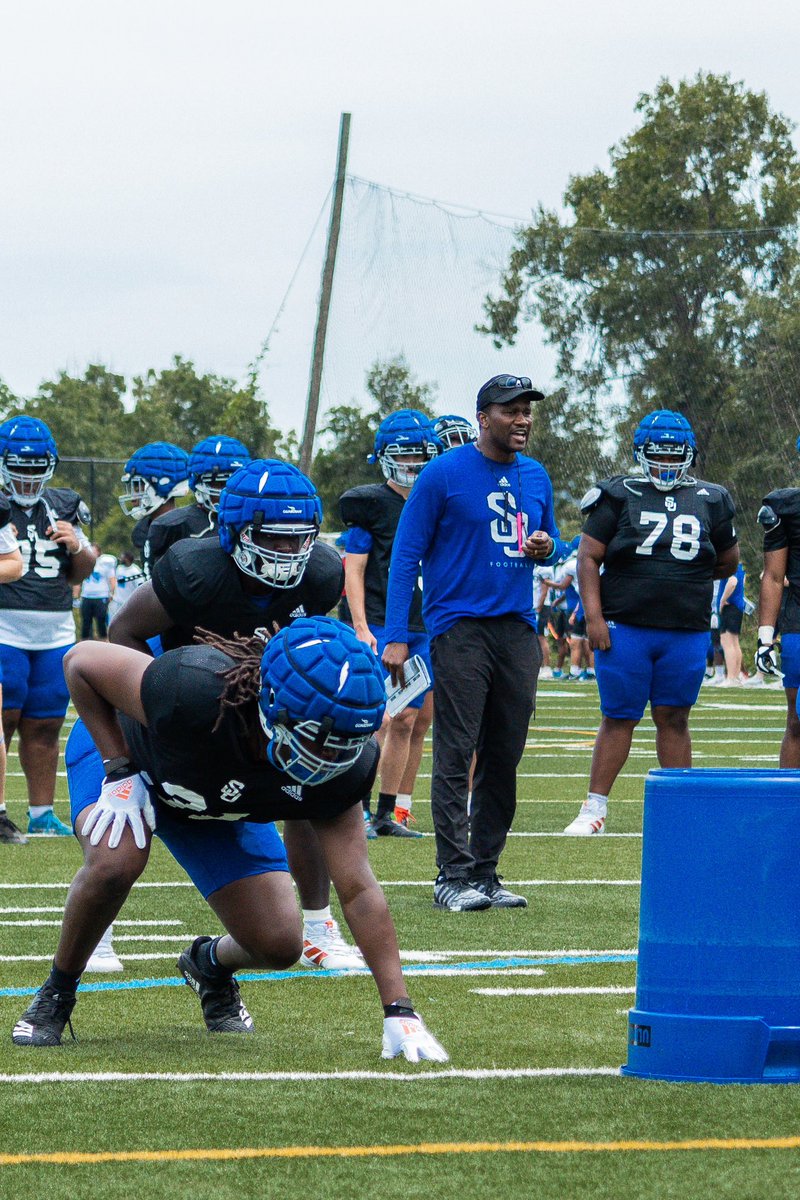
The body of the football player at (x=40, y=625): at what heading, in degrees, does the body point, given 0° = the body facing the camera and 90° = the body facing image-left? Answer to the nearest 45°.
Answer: approximately 0°

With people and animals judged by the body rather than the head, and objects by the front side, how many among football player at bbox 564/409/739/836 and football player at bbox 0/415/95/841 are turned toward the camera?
2

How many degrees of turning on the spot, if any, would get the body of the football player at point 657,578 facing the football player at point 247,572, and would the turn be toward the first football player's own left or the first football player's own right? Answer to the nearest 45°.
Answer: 0° — they already face them

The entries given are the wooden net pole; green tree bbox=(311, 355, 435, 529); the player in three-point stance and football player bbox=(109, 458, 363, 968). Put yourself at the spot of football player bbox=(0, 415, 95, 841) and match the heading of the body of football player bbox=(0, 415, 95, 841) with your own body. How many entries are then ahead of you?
2

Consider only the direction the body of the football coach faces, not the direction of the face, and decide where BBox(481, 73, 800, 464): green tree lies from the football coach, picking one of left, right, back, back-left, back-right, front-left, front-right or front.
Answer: back-left

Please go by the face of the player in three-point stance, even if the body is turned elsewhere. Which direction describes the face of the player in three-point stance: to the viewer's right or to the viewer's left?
to the viewer's right

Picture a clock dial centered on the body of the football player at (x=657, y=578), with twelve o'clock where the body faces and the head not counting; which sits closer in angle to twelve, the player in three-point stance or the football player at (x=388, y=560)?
the player in three-point stance
